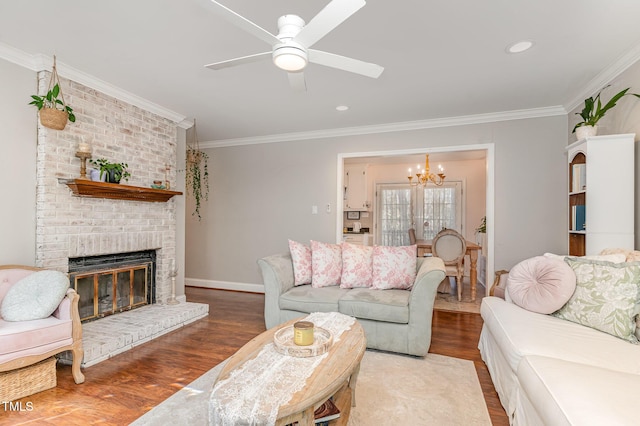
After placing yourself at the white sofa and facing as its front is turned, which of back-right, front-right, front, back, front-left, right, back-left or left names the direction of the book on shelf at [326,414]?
front

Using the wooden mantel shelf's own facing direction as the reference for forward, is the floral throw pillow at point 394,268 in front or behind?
in front

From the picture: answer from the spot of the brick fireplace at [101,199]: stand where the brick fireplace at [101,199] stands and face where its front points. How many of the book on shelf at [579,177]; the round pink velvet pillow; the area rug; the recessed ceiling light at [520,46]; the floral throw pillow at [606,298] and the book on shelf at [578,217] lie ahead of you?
6

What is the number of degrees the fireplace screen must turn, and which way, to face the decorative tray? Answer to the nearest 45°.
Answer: approximately 45° to its right

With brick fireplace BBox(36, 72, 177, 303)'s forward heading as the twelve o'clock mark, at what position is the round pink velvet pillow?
The round pink velvet pillow is roughly at 12 o'clock from the brick fireplace.

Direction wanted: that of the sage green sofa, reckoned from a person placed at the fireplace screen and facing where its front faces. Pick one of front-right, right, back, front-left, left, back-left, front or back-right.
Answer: front

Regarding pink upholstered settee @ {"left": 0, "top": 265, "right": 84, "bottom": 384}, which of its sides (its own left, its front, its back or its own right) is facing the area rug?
front

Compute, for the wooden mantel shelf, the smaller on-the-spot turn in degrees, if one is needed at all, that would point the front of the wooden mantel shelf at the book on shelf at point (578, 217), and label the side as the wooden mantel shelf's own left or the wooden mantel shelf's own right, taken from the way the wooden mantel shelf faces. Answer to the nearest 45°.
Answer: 0° — it already faces it

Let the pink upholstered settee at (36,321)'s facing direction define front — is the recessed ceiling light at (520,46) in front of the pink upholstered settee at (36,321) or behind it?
in front

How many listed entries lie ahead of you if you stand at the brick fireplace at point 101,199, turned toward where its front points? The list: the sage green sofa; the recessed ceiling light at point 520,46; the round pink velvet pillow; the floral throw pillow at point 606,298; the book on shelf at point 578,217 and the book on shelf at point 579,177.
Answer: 6

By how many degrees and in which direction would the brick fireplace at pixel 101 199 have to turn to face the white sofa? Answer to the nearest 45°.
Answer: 0° — it already faces it

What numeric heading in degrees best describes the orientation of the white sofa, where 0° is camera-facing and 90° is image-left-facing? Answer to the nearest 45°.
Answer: approximately 45°

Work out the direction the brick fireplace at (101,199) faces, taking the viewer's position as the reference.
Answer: facing the viewer and to the right of the viewer

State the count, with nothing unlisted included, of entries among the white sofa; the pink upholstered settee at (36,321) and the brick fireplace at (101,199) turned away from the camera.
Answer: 0

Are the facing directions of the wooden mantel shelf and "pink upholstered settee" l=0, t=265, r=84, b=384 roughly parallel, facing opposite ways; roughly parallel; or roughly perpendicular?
roughly parallel

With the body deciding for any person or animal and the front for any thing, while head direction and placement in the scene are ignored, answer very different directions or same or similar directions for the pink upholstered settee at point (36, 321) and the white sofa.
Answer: very different directions
